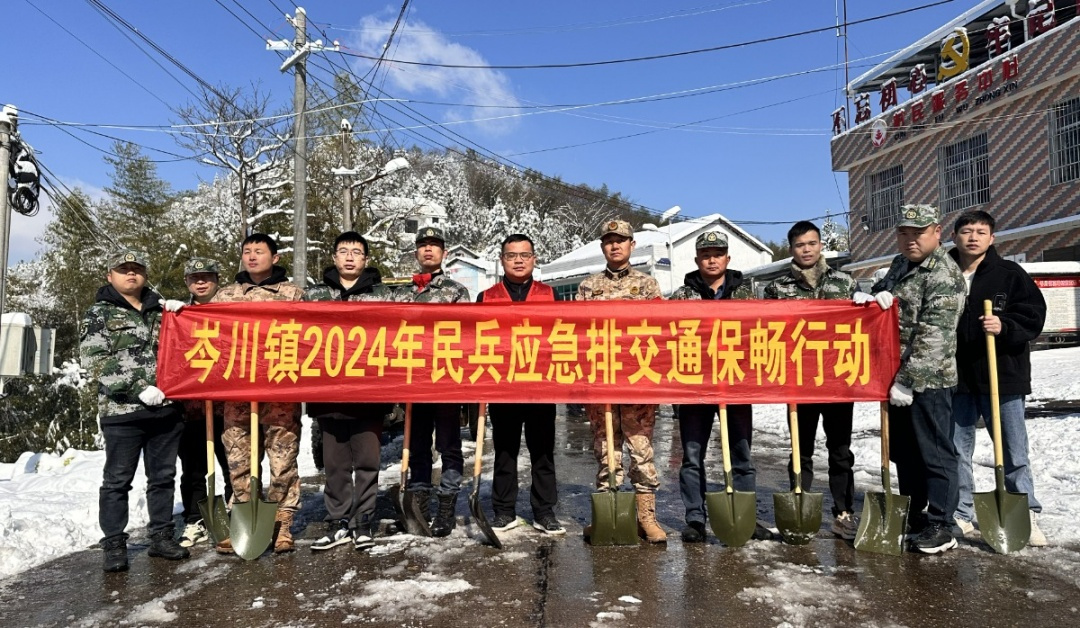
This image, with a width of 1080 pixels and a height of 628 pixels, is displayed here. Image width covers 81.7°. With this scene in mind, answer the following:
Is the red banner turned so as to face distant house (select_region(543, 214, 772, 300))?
no

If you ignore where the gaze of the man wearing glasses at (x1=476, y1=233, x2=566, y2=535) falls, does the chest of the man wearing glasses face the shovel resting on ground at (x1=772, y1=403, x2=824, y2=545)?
no

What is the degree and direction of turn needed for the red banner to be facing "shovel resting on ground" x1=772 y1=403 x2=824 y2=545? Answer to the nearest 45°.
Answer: approximately 90° to its left

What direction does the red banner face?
toward the camera

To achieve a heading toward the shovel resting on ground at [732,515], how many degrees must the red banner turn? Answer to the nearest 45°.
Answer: approximately 90° to its left

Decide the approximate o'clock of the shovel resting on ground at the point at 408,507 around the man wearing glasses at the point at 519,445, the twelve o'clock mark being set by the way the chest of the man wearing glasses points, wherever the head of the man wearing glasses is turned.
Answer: The shovel resting on ground is roughly at 3 o'clock from the man wearing glasses.

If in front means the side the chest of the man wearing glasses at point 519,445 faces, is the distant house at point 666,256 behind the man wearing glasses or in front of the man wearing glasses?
behind

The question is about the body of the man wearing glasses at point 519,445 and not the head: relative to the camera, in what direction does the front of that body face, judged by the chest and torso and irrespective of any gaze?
toward the camera

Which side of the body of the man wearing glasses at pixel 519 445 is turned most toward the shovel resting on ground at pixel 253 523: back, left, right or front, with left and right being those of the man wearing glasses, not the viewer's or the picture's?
right

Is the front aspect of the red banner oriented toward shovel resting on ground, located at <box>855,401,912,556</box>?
no

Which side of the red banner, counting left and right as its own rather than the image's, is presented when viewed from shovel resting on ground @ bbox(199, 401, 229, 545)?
right

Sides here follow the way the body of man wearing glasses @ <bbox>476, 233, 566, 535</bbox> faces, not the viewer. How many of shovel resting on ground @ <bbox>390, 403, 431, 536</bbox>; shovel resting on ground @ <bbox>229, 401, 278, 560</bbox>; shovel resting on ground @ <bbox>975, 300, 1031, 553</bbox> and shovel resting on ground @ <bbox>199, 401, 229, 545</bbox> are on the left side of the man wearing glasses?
1

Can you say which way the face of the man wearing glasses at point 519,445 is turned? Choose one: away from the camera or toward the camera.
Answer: toward the camera
